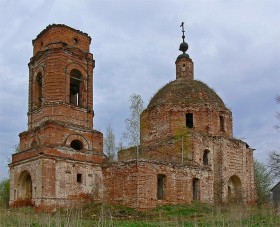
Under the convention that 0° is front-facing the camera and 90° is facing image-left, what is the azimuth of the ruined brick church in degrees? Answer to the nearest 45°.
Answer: approximately 45°

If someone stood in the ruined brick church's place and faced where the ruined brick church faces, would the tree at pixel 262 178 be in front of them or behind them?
behind
